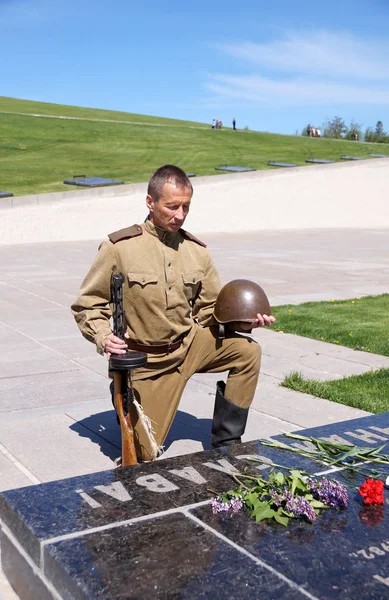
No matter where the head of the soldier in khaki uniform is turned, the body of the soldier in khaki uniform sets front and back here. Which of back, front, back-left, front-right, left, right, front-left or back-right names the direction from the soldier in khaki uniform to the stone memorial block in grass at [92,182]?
back-left

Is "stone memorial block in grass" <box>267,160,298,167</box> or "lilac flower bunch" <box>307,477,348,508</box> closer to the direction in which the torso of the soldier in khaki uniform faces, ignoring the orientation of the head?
the lilac flower bunch

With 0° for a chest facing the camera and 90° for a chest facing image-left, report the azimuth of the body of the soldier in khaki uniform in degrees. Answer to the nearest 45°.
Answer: approximately 315°

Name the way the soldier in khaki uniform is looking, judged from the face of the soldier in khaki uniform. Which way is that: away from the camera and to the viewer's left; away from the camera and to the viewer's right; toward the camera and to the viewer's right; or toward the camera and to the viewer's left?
toward the camera and to the viewer's right

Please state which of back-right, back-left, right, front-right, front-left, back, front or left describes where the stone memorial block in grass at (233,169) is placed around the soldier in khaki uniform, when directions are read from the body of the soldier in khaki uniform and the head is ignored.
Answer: back-left

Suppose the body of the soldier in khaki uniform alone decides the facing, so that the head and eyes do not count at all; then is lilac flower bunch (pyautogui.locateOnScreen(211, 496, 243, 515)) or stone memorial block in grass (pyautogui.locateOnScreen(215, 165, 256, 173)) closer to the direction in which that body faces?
the lilac flower bunch
